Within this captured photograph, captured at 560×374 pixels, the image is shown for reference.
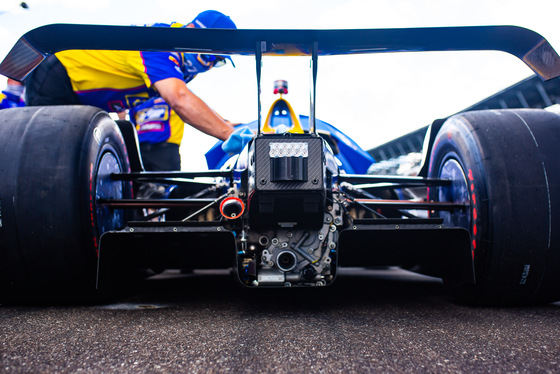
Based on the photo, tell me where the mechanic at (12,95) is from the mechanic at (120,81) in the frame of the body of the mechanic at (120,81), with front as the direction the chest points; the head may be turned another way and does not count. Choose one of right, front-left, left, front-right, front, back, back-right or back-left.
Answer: back-left

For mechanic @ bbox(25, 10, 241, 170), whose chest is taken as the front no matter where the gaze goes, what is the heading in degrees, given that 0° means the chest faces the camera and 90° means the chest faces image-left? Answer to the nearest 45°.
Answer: approximately 270°
